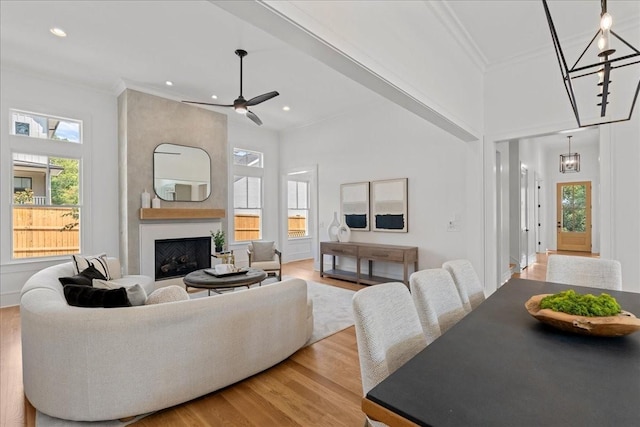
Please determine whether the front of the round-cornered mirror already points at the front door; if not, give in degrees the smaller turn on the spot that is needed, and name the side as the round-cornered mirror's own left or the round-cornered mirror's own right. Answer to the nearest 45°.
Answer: approximately 45° to the round-cornered mirror's own left

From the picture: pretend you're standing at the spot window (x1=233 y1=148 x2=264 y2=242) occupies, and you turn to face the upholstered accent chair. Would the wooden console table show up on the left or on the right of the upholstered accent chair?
left

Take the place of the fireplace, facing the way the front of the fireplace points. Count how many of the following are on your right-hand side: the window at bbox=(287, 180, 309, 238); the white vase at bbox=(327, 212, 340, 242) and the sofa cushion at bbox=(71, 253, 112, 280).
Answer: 1

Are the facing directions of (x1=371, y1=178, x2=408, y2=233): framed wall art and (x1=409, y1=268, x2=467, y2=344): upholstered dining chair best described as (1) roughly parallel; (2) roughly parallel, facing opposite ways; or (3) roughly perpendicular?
roughly perpendicular

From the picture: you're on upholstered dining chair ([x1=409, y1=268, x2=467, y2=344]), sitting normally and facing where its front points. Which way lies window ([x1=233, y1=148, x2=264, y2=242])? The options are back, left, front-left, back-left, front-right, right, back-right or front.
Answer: back

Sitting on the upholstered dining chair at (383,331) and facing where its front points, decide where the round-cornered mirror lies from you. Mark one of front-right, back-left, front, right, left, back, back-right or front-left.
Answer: back
